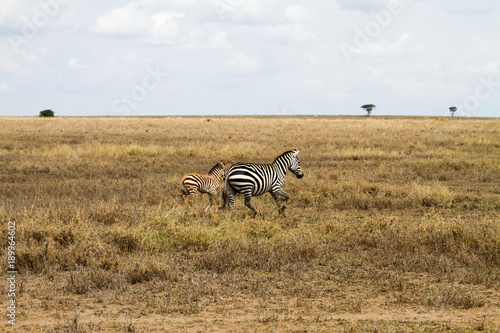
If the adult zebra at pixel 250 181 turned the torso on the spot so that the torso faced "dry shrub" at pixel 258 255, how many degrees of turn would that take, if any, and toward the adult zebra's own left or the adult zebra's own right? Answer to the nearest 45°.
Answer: approximately 90° to the adult zebra's own right

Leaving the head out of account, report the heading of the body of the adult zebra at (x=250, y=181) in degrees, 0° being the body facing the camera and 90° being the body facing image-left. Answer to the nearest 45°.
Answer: approximately 270°
